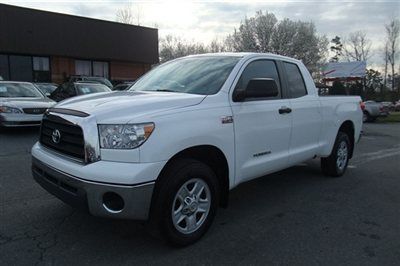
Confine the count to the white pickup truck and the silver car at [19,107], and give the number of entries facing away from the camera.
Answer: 0

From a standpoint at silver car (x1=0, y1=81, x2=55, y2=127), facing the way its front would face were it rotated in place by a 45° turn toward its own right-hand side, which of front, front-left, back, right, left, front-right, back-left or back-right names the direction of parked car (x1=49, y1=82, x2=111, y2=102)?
back-left

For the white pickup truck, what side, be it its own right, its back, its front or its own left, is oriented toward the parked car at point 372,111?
back

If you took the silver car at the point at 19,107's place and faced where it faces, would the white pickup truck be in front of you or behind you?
in front

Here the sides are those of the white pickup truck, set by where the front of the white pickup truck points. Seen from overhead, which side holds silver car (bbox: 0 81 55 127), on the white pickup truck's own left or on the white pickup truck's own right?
on the white pickup truck's own right

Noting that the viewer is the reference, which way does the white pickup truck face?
facing the viewer and to the left of the viewer
